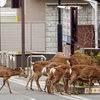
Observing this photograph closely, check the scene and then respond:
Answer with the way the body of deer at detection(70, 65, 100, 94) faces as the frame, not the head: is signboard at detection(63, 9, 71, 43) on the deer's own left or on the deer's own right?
on the deer's own left

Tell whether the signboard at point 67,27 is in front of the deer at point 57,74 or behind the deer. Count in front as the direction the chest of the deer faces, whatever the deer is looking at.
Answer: in front

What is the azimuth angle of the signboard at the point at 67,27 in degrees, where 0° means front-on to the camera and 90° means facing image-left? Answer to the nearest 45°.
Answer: approximately 0°

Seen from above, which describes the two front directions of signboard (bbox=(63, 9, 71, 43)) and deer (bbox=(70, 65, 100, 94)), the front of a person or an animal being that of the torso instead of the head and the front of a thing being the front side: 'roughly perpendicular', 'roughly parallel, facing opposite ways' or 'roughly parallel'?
roughly perpendicular
